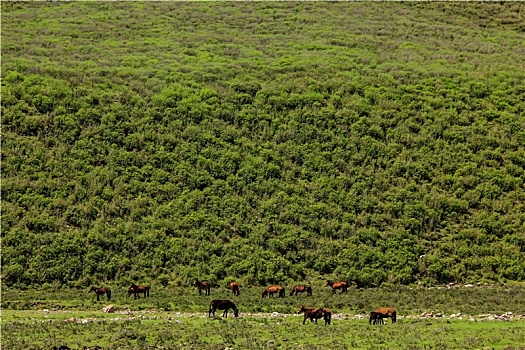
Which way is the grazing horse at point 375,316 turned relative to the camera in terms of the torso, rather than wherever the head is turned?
to the viewer's left

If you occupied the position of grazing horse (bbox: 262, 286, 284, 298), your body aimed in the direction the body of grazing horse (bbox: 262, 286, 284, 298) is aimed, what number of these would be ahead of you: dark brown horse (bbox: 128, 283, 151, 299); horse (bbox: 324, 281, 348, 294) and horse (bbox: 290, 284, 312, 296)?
1

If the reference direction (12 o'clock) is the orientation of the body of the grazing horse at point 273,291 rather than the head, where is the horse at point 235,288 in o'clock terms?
The horse is roughly at 1 o'clock from the grazing horse.

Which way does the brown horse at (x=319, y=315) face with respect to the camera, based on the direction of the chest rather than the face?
to the viewer's left

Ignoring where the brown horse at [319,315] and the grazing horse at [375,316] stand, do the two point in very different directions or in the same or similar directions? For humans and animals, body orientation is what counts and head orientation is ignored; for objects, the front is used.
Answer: same or similar directions

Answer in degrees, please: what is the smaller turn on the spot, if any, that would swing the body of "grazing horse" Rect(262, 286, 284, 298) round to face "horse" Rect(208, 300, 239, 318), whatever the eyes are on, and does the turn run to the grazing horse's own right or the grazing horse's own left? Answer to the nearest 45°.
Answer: approximately 90° to the grazing horse's own left

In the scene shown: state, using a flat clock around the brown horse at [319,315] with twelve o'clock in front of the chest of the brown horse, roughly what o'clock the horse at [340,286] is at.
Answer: The horse is roughly at 3 o'clock from the brown horse.

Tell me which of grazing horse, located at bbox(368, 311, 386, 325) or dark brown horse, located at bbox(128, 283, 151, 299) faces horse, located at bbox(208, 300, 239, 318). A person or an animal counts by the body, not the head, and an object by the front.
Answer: the grazing horse

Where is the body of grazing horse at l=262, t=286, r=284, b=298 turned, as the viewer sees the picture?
to the viewer's left
